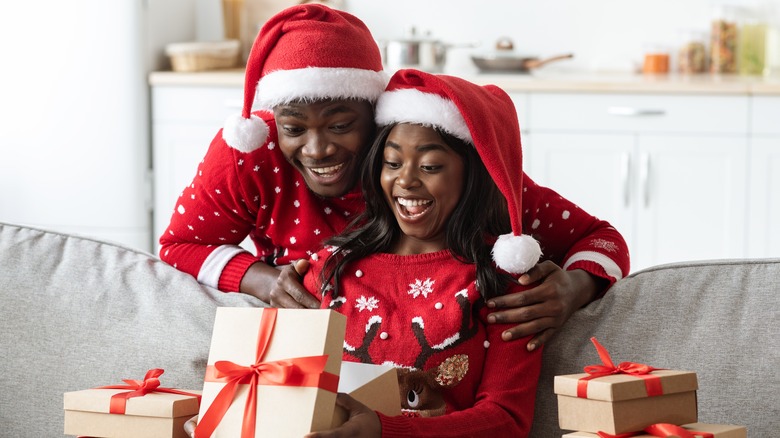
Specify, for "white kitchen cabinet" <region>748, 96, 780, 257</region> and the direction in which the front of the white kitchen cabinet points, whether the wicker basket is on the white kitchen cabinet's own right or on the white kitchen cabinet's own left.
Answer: on the white kitchen cabinet's own right

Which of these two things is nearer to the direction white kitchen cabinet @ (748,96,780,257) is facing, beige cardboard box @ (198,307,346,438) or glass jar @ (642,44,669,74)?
the beige cardboard box

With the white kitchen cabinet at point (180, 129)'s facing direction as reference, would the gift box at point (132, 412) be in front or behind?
in front

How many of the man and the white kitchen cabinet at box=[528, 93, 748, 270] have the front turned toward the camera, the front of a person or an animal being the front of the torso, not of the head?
2

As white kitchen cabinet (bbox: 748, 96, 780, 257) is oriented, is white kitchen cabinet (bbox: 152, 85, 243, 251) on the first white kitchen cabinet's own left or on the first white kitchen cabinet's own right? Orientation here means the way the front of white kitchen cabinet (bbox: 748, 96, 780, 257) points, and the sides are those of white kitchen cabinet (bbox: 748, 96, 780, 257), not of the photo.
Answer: on the first white kitchen cabinet's own right

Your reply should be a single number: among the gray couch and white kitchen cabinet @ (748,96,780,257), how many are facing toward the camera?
2

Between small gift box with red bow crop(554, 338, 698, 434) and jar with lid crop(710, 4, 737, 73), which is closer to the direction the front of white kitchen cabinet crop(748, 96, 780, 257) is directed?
the small gift box with red bow

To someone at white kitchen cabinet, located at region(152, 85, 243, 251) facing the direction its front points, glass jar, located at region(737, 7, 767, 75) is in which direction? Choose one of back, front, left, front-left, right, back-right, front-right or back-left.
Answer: left
